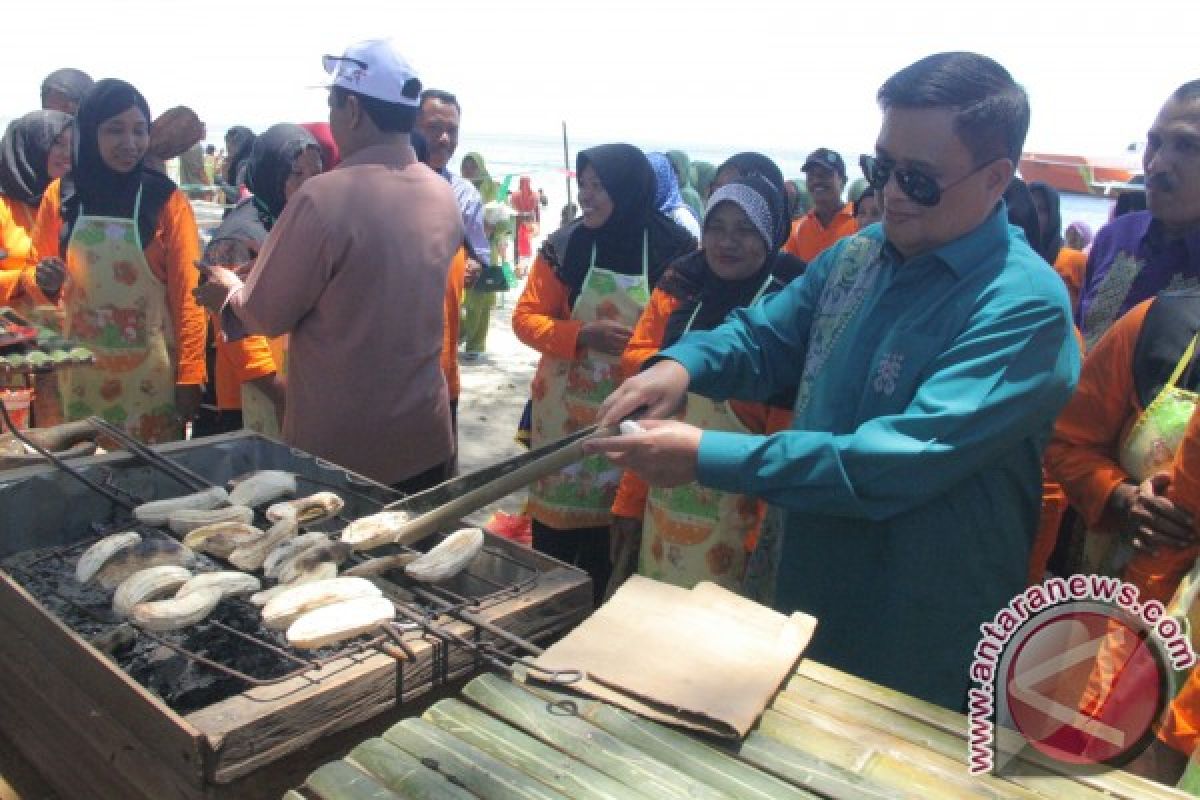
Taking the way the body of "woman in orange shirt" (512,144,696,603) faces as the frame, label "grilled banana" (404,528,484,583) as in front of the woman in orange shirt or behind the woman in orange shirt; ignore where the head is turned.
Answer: in front

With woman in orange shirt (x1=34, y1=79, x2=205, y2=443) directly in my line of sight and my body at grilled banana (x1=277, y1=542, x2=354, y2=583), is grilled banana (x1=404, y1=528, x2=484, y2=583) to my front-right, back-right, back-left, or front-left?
back-right

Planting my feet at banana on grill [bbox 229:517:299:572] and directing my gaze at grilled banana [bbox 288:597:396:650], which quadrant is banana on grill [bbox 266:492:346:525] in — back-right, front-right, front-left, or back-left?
back-left

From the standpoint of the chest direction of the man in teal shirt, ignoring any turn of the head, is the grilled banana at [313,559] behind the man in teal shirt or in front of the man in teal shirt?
in front

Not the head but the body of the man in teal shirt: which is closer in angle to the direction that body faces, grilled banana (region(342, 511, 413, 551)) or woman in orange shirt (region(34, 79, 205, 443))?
the grilled banana

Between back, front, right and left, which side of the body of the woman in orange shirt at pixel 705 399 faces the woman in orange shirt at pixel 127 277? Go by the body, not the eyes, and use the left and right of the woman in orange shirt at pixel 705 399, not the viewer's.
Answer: right

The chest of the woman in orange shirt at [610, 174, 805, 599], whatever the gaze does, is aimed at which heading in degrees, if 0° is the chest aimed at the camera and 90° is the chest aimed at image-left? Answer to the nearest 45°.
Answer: approximately 0°

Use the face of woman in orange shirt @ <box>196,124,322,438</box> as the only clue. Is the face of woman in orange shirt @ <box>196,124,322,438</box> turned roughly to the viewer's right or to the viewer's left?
to the viewer's right

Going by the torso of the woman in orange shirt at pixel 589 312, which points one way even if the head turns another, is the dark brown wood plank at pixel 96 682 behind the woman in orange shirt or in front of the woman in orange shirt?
in front

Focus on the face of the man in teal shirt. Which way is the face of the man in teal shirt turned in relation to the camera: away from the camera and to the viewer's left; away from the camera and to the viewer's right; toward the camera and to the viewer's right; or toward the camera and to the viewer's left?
toward the camera and to the viewer's left
